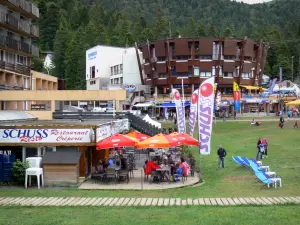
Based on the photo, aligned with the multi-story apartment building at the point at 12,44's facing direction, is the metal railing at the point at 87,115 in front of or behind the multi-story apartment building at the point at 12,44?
in front

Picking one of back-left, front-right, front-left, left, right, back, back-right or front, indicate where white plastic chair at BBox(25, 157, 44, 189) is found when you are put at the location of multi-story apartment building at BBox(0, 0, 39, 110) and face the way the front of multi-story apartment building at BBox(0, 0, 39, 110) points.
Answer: front-right

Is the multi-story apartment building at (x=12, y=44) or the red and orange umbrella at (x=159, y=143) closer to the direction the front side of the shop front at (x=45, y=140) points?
the red and orange umbrella

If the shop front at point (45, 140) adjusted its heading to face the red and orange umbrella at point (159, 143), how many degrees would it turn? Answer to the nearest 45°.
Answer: approximately 90° to its left

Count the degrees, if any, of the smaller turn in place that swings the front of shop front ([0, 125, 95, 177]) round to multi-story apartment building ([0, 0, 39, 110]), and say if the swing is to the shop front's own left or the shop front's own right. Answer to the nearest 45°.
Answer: approximately 180°

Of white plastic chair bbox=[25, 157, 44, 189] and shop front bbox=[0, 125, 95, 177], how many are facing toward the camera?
2

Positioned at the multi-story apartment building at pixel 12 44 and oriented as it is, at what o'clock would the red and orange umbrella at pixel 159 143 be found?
The red and orange umbrella is roughly at 1 o'clock from the multi-story apartment building.

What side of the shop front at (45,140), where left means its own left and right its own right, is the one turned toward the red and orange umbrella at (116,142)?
left

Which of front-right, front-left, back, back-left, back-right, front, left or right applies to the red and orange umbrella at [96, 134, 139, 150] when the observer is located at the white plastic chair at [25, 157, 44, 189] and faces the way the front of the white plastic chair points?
left

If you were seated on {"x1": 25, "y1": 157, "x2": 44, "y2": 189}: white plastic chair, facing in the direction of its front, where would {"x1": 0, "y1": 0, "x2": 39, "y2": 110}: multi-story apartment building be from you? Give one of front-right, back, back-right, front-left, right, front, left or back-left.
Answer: back

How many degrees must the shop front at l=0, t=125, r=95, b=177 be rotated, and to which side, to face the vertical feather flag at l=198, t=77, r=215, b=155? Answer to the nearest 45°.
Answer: approximately 90° to its left

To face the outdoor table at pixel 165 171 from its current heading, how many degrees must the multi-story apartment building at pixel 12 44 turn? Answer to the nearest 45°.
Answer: approximately 45° to its right
